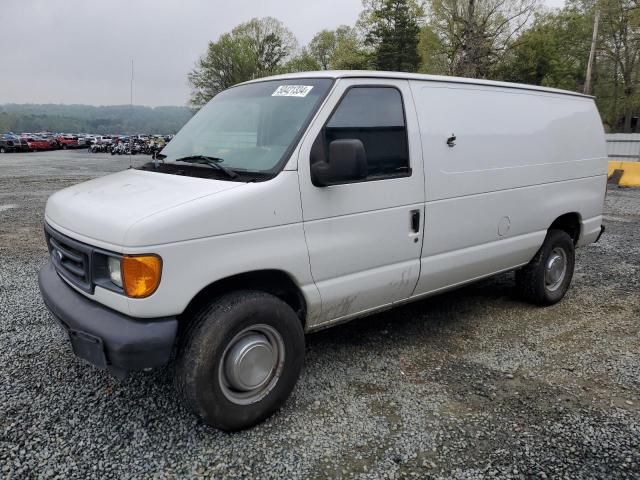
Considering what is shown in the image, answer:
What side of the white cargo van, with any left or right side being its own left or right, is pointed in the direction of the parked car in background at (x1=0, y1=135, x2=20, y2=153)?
right

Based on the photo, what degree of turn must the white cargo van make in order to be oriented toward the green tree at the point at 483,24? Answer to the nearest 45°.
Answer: approximately 135° to its right

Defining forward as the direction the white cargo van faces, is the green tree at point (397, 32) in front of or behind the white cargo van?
behind

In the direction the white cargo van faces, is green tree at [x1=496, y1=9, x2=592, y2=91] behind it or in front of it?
behind

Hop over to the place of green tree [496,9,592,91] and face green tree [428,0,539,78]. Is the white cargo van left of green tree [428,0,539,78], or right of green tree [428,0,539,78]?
left

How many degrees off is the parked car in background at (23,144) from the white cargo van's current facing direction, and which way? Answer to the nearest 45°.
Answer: approximately 90° to its right

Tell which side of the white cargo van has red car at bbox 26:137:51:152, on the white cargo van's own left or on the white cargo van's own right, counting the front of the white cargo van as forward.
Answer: on the white cargo van's own right

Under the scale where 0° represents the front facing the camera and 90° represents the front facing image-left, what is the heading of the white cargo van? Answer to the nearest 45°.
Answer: approximately 45°
